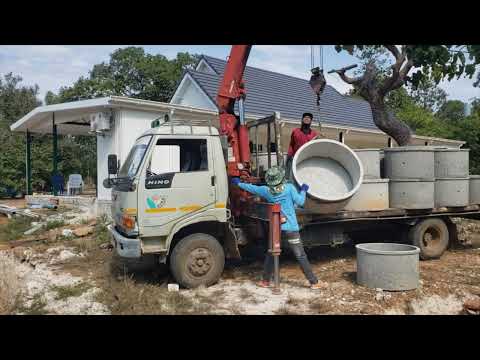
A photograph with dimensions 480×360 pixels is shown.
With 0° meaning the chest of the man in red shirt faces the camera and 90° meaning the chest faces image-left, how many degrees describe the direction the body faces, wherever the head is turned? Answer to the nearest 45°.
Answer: approximately 0°

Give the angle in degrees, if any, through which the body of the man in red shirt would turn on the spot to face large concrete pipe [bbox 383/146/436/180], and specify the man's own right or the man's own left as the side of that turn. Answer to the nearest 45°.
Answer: approximately 90° to the man's own left

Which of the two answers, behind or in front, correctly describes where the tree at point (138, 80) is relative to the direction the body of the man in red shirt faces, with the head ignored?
behind

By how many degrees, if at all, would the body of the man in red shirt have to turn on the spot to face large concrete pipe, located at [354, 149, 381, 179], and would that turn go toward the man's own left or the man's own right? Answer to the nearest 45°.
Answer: approximately 90° to the man's own left

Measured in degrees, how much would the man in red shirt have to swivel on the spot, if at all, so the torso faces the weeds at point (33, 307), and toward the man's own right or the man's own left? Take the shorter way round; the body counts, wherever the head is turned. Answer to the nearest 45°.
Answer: approximately 45° to the man's own right

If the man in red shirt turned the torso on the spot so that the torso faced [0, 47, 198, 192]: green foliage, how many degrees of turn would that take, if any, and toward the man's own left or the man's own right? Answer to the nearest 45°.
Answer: approximately 135° to the man's own right

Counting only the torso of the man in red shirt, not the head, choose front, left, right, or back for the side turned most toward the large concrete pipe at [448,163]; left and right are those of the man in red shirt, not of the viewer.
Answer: left

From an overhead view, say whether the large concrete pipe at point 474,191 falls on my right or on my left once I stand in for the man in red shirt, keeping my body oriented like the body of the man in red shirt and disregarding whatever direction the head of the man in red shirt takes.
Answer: on my left

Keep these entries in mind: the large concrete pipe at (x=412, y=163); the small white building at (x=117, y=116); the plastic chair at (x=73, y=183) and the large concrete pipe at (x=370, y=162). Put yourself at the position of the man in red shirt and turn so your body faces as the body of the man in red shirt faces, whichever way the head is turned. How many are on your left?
2
